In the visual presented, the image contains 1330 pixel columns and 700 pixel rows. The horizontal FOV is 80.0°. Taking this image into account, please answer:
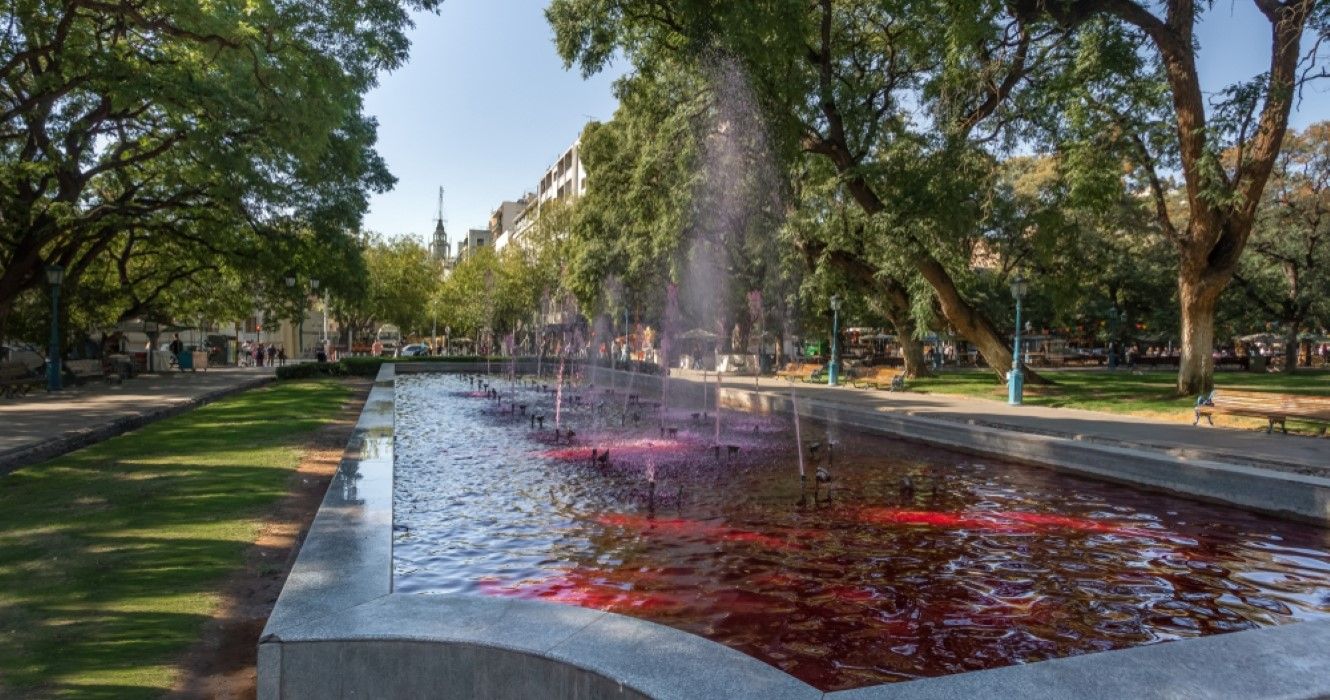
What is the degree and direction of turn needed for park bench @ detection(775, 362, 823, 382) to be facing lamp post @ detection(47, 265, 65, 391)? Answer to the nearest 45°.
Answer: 0° — it already faces it

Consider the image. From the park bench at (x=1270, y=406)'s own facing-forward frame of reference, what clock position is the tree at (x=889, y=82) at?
The tree is roughly at 2 o'clock from the park bench.

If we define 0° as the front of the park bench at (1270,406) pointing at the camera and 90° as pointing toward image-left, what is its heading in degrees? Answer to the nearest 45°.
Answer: approximately 45°

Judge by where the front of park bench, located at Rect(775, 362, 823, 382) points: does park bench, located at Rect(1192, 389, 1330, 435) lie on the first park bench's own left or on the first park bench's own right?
on the first park bench's own left

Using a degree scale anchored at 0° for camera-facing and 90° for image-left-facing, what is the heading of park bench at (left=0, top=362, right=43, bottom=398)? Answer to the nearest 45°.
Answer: approximately 315°

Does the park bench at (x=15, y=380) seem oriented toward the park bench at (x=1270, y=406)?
yes

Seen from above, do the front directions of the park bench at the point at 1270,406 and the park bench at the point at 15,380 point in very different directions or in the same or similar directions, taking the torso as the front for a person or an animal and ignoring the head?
very different directions
